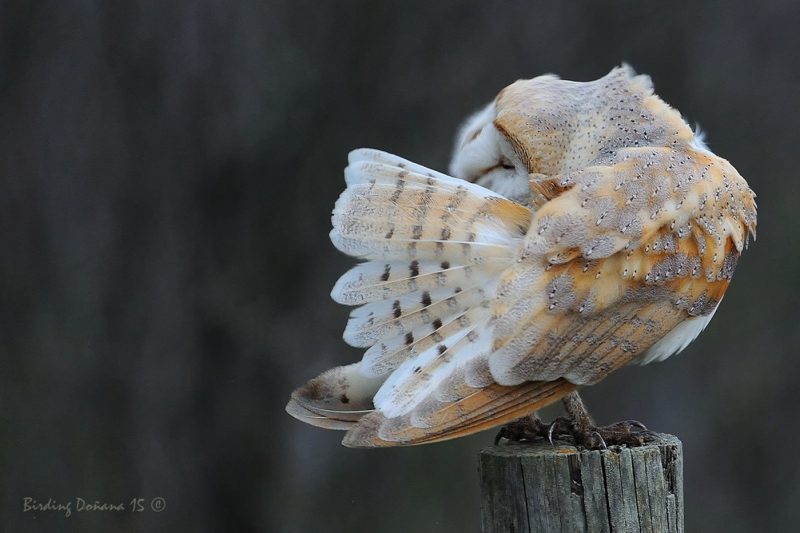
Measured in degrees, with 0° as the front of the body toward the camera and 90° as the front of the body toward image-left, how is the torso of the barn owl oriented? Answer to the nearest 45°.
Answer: approximately 270°
